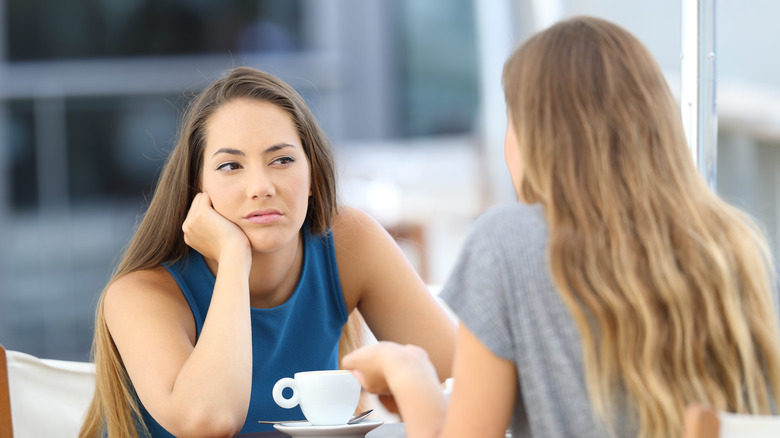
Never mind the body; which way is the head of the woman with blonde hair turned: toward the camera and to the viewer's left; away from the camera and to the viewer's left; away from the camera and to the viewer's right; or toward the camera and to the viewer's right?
away from the camera and to the viewer's left

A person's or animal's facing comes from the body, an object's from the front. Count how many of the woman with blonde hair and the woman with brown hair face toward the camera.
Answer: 1

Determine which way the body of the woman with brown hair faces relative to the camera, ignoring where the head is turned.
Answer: toward the camera

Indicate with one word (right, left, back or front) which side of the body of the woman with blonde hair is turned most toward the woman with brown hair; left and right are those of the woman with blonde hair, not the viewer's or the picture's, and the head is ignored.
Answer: front

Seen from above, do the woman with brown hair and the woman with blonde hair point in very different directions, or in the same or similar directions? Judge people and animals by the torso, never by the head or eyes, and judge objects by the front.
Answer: very different directions

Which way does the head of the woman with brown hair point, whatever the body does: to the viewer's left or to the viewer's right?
to the viewer's right

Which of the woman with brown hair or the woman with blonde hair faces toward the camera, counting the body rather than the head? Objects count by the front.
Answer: the woman with brown hair

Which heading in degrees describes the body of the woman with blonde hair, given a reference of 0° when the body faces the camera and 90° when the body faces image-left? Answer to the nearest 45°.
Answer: approximately 135°

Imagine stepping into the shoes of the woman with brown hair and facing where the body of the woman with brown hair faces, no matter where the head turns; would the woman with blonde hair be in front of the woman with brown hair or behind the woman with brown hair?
in front
